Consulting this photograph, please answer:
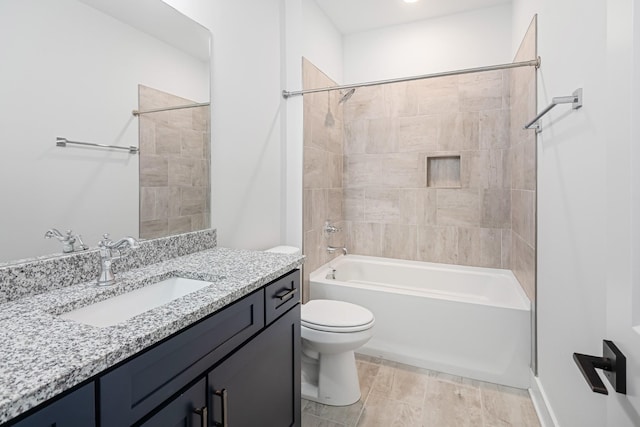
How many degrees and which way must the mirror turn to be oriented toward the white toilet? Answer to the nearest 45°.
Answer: approximately 45° to its left

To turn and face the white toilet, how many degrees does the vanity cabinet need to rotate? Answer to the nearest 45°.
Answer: approximately 90° to its left

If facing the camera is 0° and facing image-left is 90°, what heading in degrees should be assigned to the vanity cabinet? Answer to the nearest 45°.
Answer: approximately 315°

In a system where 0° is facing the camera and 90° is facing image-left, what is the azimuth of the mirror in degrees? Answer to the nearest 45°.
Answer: approximately 315°
